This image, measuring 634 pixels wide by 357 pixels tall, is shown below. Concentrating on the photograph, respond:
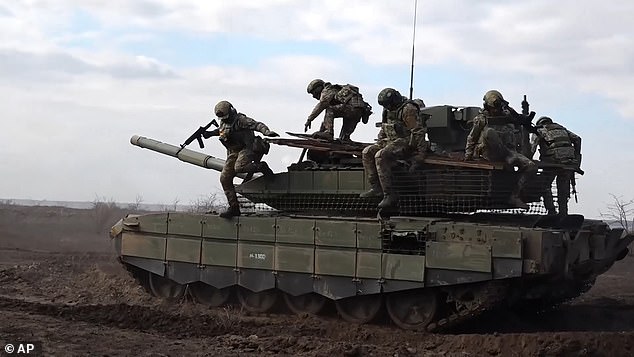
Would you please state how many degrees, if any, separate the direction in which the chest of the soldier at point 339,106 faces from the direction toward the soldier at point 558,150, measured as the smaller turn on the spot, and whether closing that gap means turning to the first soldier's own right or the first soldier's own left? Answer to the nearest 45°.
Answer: approximately 180°

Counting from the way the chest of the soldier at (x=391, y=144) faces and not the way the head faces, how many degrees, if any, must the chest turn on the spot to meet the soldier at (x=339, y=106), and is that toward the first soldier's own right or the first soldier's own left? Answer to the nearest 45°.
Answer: approximately 90° to the first soldier's own right

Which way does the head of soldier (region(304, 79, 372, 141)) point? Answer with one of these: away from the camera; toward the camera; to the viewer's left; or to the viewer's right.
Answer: to the viewer's left

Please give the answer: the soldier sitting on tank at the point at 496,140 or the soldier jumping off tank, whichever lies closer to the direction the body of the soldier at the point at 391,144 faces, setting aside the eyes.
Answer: the soldier jumping off tank

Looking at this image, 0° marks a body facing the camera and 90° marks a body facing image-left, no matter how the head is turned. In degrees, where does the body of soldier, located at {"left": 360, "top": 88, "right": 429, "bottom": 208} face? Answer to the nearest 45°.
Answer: approximately 45°

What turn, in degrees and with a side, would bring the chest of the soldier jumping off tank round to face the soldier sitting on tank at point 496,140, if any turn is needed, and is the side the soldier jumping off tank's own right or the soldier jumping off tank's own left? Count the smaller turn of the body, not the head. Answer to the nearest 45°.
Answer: approximately 90° to the soldier jumping off tank's own left

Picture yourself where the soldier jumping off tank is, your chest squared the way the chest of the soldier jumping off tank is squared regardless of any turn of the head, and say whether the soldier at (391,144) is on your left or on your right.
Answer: on your left

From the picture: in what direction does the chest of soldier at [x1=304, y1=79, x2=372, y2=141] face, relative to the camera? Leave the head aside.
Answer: to the viewer's left

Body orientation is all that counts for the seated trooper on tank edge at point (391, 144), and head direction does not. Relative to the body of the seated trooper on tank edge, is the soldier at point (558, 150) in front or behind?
behind

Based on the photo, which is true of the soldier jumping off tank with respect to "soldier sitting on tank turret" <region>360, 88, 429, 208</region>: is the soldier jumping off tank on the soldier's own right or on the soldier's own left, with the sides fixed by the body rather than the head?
on the soldier's own right
